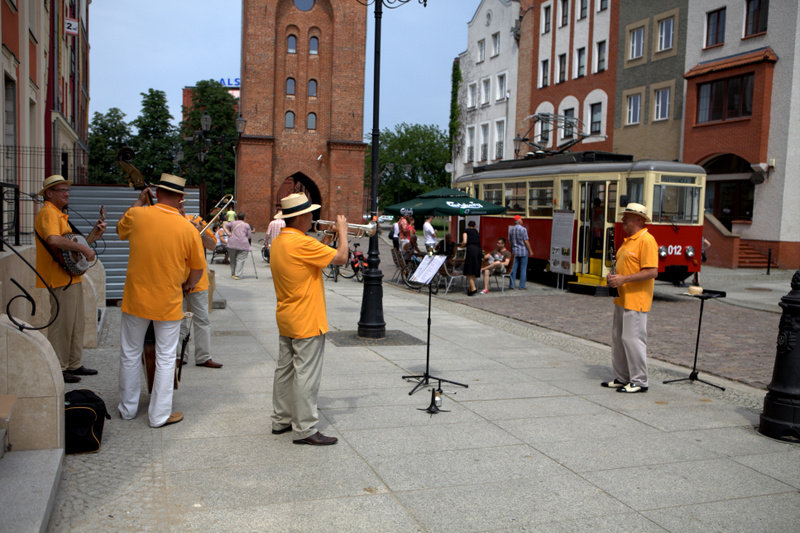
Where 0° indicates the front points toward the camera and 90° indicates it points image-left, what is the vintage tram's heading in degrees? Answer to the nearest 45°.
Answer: approximately 315°

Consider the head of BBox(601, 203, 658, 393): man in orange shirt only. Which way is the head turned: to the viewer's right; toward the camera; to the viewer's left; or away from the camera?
to the viewer's left

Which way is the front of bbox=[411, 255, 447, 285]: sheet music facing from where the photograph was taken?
facing the viewer and to the left of the viewer

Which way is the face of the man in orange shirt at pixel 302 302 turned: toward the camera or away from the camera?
away from the camera

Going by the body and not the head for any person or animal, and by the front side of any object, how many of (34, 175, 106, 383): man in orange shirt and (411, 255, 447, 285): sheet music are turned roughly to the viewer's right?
1

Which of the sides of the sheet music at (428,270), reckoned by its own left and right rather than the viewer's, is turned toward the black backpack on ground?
front

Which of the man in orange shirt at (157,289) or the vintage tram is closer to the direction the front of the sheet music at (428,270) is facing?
the man in orange shirt

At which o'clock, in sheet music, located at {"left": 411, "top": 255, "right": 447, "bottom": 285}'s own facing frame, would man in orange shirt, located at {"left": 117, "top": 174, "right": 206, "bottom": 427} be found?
The man in orange shirt is roughly at 12 o'clock from the sheet music.

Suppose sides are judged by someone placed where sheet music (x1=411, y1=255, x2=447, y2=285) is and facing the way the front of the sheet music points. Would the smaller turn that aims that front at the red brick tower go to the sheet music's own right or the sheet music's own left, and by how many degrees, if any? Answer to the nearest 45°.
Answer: approximately 135° to the sheet music's own right

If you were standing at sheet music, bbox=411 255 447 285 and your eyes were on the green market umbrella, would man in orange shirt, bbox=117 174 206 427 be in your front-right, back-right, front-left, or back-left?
back-left

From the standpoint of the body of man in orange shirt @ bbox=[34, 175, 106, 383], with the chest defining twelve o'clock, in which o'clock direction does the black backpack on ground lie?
The black backpack on ground is roughly at 3 o'clock from the man in orange shirt.

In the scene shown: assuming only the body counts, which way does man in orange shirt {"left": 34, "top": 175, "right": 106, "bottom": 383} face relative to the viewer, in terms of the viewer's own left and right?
facing to the right of the viewer

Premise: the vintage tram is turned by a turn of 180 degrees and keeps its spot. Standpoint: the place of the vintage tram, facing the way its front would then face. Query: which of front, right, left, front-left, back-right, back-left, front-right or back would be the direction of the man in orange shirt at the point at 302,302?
back-left

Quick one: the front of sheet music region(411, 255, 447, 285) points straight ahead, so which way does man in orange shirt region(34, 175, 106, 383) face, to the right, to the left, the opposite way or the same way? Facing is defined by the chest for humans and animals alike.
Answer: the opposite way

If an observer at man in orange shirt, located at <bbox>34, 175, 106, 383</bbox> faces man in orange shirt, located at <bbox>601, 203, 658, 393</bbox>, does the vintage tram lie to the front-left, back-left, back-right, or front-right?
front-left

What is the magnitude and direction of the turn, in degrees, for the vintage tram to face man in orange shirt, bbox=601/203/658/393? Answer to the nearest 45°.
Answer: approximately 45° to its right
